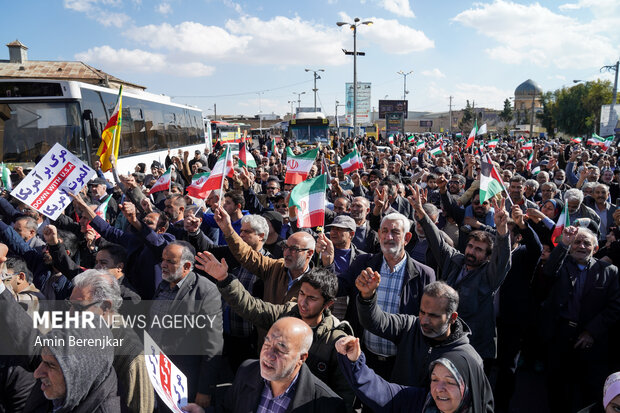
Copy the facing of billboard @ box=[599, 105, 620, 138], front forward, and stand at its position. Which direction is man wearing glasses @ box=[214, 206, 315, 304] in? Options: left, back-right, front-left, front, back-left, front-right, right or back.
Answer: front

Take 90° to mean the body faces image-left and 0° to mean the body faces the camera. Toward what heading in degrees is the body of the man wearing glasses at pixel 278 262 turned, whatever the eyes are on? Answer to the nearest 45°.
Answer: approximately 45°

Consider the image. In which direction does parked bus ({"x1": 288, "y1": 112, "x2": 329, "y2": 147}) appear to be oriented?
toward the camera

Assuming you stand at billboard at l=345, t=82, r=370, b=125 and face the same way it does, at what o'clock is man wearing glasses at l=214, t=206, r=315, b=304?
The man wearing glasses is roughly at 12 o'clock from the billboard.

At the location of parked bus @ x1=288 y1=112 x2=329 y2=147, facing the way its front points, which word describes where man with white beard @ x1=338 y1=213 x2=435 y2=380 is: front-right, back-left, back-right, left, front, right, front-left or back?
front

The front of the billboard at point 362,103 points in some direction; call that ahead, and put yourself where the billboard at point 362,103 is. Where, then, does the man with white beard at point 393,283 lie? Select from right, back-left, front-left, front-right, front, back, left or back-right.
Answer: front

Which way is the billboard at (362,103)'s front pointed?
toward the camera

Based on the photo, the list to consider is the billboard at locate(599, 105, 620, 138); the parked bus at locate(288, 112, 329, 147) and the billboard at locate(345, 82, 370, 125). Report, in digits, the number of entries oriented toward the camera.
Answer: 3

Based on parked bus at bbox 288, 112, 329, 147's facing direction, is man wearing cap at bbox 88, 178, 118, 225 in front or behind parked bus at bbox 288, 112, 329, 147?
in front

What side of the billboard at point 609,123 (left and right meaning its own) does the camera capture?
front

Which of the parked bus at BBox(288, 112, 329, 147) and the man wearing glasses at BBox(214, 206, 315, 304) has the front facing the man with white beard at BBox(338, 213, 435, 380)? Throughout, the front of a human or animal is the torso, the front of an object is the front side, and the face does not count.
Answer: the parked bus

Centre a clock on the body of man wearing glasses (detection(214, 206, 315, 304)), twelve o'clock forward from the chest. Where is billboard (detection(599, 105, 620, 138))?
The billboard is roughly at 6 o'clock from the man wearing glasses.
